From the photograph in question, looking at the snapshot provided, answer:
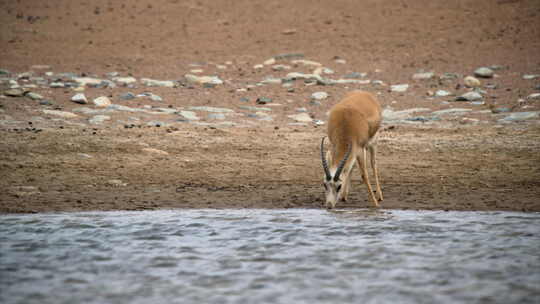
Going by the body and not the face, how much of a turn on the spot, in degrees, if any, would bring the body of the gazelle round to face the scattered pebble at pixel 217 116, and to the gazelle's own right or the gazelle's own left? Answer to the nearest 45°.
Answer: approximately 90° to the gazelle's own right

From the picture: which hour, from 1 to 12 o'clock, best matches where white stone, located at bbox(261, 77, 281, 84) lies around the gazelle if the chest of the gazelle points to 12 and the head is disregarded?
The white stone is roughly at 4 o'clock from the gazelle.

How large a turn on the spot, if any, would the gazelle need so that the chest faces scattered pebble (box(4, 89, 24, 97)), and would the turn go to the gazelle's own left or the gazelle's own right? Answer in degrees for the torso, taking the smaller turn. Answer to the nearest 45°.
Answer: approximately 90° to the gazelle's own right

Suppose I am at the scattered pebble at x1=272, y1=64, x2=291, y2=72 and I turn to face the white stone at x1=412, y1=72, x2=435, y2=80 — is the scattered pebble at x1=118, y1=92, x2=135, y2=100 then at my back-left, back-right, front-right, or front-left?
back-right

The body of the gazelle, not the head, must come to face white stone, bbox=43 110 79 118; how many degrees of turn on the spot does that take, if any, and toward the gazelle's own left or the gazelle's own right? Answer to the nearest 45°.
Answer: approximately 90° to the gazelle's own right

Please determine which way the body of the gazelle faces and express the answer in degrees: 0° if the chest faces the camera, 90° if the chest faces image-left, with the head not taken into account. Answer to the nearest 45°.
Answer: approximately 45°

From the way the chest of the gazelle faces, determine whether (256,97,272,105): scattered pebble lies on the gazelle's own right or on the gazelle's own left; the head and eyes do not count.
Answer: on the gazelle's own right

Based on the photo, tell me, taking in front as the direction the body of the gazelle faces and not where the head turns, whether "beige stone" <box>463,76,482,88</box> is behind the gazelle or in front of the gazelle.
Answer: behind

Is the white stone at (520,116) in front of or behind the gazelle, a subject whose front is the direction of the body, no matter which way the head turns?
behind

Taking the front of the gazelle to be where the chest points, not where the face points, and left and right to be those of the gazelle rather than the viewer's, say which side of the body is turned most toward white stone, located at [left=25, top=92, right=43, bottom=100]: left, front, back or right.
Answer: right

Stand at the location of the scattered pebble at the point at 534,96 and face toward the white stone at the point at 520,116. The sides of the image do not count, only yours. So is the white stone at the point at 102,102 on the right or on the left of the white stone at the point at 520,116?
right

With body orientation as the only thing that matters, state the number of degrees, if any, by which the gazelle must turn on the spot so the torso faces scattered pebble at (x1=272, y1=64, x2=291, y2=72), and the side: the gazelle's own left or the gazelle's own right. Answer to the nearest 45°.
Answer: approximately 135° to the gazelle's own right

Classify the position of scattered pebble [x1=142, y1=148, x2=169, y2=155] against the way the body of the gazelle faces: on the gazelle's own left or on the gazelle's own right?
on the gazelle's own right

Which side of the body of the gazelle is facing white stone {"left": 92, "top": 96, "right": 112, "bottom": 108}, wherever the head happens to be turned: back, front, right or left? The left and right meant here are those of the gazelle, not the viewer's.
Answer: right

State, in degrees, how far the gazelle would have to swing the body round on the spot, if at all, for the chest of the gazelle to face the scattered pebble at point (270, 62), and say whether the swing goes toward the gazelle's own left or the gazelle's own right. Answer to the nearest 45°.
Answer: approximately 135° to the gazelle's own right
